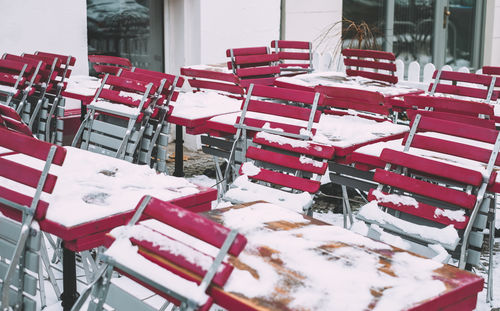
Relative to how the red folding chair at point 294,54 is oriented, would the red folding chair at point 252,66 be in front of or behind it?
behind

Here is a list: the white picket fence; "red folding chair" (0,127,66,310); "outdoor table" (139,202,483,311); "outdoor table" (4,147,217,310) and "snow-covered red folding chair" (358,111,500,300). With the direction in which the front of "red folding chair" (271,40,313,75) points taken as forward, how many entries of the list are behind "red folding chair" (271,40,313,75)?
4

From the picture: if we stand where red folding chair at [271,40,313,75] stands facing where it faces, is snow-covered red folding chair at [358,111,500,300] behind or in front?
behind

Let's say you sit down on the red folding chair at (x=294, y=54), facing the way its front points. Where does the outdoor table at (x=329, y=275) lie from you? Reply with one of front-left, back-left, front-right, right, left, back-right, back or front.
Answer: back

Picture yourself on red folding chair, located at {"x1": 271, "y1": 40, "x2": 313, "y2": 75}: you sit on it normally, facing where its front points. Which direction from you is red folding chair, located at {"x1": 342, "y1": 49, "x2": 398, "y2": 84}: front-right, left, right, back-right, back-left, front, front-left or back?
back-right
